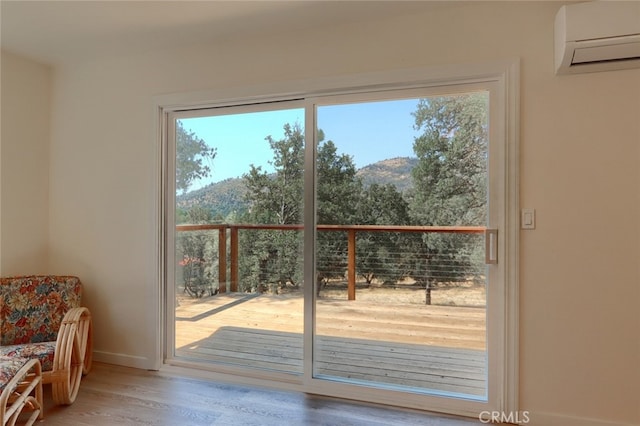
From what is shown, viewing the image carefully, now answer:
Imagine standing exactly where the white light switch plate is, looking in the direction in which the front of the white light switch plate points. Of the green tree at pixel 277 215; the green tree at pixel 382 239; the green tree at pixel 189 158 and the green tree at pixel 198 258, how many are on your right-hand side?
4

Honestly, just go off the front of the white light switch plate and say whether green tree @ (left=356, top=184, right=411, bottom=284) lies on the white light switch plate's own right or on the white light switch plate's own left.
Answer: on the white light switch plate's own right

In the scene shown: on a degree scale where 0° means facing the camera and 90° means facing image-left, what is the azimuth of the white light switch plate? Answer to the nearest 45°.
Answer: approximately 0°

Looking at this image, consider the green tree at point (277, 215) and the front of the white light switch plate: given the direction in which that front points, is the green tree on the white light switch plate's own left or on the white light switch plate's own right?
on the white light switch plate's own right
